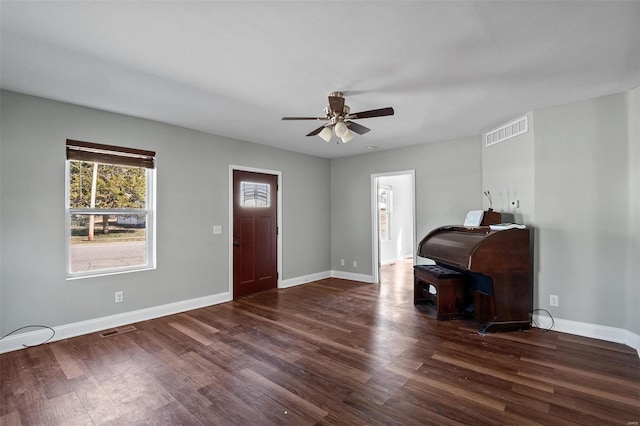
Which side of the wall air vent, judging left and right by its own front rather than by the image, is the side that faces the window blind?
front

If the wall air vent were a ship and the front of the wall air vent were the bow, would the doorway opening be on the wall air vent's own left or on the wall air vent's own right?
on the wall air vent's own right

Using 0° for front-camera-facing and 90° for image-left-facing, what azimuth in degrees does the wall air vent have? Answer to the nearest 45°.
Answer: approximately 45°

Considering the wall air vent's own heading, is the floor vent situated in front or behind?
in front

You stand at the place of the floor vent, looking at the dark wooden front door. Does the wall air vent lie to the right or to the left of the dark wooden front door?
right

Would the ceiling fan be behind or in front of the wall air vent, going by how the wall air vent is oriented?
in front

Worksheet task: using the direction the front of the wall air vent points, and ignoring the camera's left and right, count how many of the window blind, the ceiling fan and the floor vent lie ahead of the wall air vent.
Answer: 3

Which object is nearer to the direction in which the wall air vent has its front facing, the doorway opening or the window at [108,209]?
the window

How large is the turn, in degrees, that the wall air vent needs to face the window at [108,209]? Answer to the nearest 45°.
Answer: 0° — it already faces it

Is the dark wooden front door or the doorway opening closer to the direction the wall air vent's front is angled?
the dark wooden front door

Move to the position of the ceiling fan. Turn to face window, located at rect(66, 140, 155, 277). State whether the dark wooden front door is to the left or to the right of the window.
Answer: right

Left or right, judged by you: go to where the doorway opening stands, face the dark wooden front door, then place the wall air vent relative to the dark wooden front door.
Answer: left
